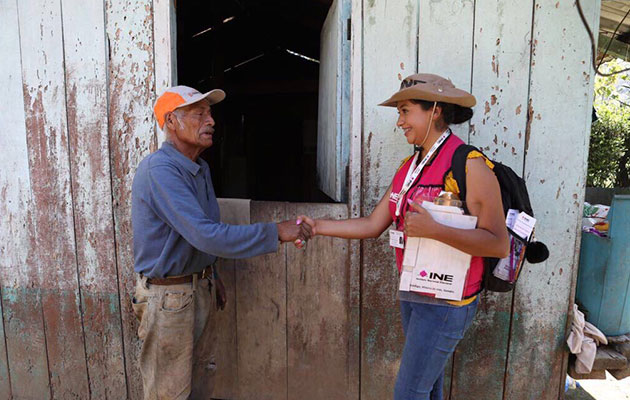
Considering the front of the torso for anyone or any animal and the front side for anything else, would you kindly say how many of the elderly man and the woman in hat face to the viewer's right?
1

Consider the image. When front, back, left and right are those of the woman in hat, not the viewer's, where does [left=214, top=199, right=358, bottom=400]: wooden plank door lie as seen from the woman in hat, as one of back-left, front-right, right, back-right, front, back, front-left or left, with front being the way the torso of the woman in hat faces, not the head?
right

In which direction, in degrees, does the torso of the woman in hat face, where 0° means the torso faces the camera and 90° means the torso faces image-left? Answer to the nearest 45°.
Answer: approximately 45°

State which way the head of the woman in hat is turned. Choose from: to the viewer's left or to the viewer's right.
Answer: to the viewer's left

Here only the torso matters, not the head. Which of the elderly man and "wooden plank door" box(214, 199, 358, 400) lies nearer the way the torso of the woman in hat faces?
the elderly man

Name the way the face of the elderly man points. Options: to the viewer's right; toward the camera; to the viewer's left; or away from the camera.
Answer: to the viewer's right

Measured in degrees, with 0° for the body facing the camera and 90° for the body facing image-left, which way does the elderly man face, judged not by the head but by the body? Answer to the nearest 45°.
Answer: approximately 270°

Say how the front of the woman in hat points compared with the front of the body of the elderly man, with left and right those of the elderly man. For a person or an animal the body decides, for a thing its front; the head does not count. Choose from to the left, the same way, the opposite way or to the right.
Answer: the opposite way

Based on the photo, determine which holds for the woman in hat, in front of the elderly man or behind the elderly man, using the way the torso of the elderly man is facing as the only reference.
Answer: in front

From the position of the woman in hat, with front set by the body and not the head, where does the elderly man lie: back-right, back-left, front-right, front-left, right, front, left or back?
front-right
